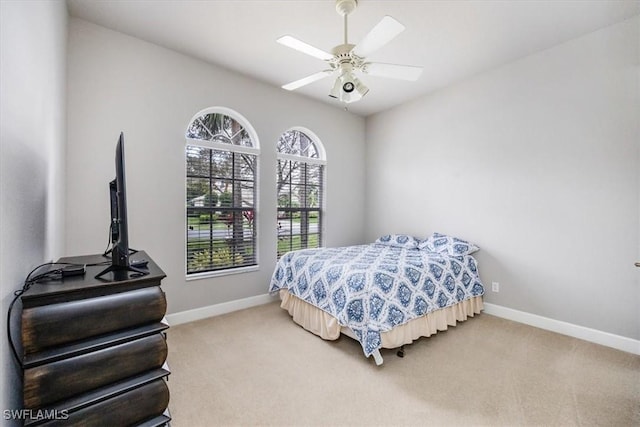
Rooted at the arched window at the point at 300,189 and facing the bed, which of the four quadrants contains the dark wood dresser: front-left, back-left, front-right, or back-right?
front-right

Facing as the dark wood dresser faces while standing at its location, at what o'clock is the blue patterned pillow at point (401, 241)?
The blue patterned pillow is roughly at 10 o'clock from the dark wood dresser.

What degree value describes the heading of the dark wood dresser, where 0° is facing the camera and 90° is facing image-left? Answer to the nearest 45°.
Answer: approximately 315°

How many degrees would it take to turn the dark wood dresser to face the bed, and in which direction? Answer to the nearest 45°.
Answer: approximately 45° to its left

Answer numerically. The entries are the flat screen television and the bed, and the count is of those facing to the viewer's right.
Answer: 1

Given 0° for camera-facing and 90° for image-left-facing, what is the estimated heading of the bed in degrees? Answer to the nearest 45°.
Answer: approximately 45°

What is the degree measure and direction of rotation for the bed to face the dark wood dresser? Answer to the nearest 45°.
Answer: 0° — it already faces it

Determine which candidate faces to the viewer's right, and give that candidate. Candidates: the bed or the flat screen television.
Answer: the flat screen television

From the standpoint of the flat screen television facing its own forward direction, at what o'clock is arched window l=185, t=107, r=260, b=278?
The arched window is roughly at 10 o'clock from the flat screen television.

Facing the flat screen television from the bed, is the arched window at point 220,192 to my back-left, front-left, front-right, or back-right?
front-right

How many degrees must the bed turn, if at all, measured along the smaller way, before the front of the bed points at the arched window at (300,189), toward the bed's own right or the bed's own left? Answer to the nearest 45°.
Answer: approximately 90° to the bed's own right

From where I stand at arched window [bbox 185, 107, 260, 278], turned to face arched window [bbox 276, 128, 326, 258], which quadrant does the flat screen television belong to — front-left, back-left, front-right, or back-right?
back-right

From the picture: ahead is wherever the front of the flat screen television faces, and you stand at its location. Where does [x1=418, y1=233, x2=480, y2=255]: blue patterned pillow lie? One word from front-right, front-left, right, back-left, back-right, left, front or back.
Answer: front

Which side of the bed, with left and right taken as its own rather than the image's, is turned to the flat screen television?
front

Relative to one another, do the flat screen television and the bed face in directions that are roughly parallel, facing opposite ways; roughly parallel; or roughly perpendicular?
roughly parallel, facing opposite ways

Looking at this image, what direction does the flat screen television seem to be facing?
to the viewer's right

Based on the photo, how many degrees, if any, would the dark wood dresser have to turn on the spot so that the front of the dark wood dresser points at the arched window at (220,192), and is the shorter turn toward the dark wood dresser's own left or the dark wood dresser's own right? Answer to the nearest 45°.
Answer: approximately 90° to the dark wood dresser's own left

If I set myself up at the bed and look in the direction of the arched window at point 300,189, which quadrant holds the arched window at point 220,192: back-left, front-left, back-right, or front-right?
front-left
